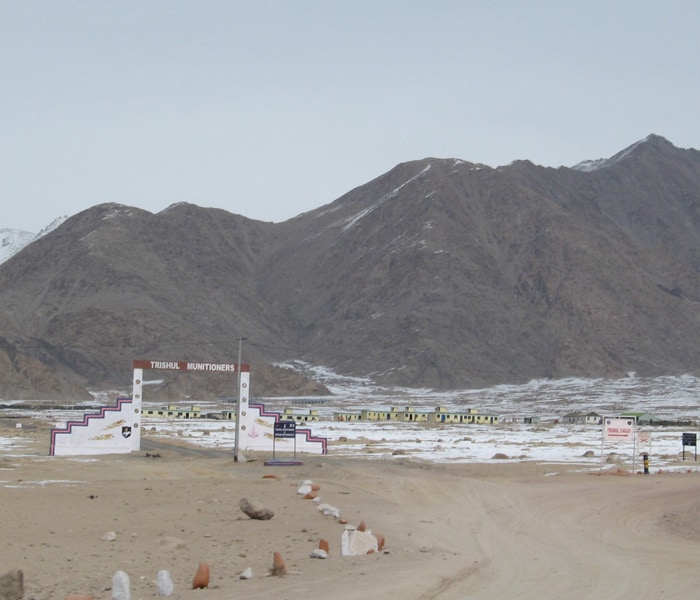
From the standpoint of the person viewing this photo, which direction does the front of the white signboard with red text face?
facing the viewer

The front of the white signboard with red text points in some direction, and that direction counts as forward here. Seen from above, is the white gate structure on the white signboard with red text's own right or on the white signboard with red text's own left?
on the white signboard with red text's own right

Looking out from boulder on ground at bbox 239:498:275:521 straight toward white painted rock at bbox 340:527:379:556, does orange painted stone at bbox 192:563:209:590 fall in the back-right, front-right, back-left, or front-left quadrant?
front-right

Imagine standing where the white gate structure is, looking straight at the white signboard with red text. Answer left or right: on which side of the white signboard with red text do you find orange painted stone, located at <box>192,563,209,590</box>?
right

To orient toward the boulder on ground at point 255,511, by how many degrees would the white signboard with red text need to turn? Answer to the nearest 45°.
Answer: approximately 45° to its right

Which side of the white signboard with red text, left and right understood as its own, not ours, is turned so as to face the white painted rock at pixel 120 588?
front

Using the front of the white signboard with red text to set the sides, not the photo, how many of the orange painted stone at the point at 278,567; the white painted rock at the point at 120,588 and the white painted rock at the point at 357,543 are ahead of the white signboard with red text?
3

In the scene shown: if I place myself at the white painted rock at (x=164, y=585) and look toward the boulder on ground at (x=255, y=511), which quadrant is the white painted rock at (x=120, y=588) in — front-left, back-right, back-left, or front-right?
back-left

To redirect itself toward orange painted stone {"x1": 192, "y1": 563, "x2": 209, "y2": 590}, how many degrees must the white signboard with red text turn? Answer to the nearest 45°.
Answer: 0° — it already faces it

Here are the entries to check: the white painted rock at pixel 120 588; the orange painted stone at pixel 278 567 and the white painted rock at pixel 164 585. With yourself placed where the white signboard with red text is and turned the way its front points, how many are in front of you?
3

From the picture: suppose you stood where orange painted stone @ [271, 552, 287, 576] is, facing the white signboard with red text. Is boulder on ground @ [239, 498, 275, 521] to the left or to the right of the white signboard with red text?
left

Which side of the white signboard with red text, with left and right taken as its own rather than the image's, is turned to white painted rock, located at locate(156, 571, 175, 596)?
front

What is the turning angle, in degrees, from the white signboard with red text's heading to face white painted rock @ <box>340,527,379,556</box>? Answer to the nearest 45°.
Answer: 0° — it already faces it
